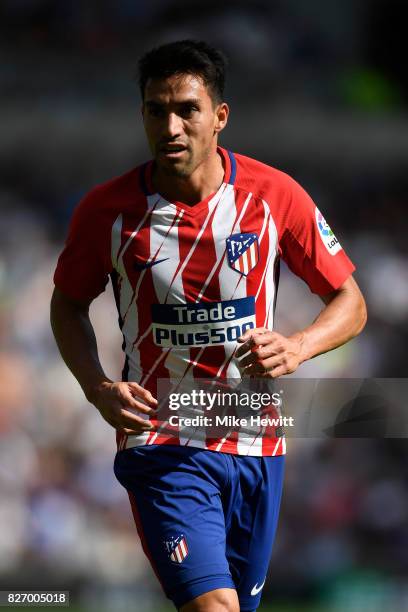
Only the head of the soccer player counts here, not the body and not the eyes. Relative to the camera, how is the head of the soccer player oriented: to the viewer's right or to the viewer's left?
to the viewer's left

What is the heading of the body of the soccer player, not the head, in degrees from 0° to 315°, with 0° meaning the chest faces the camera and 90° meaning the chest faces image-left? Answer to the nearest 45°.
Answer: approximately 0°
